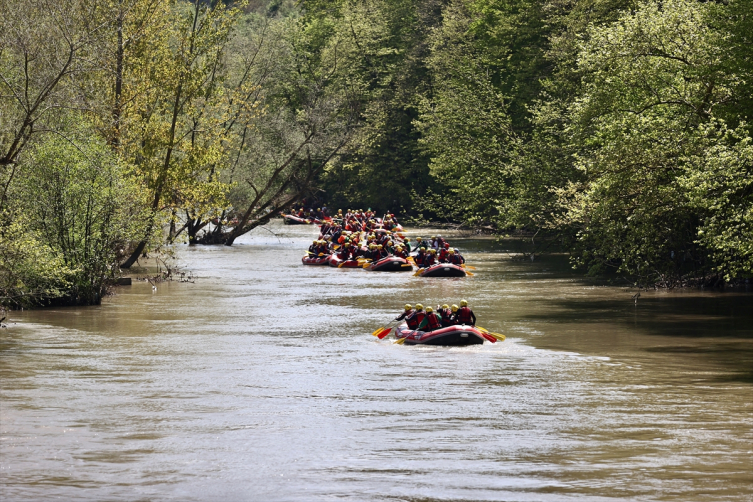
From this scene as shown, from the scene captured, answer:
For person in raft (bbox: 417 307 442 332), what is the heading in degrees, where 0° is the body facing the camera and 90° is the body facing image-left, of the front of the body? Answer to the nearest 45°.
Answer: approximately 135°

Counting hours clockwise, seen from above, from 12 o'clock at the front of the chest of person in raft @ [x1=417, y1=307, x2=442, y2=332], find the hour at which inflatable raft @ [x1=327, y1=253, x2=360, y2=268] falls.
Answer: The inflatable raft is roughly at 1 o'clock from the person in raft.

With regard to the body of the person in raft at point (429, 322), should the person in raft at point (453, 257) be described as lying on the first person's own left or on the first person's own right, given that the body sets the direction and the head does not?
on the first person's own right

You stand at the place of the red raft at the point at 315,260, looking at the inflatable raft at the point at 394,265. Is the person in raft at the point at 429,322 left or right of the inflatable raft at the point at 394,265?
right

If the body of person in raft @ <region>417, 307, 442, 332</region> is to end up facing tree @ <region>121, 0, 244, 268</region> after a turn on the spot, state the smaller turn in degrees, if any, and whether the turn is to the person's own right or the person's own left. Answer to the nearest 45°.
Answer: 0° — they already face it

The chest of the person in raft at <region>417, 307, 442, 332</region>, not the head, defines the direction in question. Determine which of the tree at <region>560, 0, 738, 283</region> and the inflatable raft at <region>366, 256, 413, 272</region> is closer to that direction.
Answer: the inflatable raft

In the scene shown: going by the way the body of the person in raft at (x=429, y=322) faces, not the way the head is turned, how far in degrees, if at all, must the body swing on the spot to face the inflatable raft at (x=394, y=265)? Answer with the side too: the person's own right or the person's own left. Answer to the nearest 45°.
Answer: approximately 45° to the person's own right
